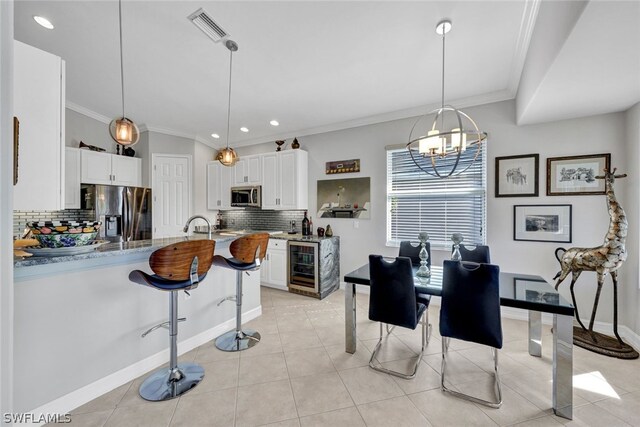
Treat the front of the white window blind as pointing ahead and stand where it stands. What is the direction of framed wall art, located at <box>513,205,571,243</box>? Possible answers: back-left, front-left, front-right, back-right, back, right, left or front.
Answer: left

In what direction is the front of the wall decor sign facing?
toward the camera

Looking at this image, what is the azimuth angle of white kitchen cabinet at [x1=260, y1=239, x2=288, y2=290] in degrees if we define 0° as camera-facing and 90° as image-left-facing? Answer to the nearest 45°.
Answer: approximately 45°

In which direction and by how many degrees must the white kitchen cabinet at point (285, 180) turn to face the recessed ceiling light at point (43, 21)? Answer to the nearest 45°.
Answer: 0° — it already faces it

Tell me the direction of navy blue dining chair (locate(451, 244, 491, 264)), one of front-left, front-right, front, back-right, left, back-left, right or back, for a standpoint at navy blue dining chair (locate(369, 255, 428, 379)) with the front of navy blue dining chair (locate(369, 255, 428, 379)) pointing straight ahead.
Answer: front

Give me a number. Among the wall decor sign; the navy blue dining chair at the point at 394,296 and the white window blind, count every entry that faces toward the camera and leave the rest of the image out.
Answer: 2

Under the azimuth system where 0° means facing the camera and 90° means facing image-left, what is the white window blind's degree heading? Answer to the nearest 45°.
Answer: approximately 0°

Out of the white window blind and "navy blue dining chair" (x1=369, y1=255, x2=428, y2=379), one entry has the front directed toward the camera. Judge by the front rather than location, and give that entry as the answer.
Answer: the white window blind

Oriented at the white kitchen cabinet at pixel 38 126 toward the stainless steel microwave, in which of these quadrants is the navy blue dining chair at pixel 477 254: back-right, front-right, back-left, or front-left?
front-right

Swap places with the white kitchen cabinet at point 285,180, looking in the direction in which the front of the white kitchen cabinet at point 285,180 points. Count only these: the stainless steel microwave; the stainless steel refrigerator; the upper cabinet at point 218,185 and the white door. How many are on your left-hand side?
0

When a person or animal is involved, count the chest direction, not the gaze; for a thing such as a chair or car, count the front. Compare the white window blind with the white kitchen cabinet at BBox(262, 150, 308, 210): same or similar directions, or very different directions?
same or similar directions

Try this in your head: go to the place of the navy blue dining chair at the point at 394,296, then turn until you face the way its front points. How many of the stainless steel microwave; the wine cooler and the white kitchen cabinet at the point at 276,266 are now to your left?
3

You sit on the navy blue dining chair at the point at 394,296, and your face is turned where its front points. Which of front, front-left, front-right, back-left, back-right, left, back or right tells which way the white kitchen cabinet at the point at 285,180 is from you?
left

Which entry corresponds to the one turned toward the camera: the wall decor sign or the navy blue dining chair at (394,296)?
the wall decor sign

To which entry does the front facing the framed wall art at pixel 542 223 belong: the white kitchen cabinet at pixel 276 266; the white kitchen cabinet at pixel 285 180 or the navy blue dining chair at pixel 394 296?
the navy blue dining chair

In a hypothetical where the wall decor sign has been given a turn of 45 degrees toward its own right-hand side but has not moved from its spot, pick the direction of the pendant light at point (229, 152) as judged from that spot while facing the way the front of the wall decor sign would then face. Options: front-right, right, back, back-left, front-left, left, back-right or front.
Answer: front

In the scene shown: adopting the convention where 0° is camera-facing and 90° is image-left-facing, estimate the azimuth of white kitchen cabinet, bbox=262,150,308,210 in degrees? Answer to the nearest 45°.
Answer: approximately 45°

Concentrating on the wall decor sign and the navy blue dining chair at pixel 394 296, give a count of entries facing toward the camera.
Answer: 1

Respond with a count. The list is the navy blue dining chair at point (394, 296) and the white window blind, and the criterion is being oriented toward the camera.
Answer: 1

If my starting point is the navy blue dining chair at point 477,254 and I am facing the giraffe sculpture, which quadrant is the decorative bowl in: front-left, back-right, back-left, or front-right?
back-right

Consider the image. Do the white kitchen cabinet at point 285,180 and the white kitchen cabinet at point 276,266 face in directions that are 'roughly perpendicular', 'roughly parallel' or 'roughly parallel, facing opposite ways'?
roughly parallel
